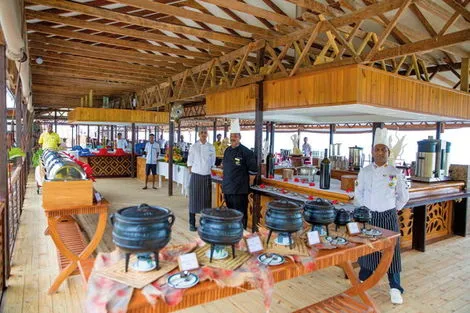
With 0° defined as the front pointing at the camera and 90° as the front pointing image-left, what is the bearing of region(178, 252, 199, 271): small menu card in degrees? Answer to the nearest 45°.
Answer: approximately 0°

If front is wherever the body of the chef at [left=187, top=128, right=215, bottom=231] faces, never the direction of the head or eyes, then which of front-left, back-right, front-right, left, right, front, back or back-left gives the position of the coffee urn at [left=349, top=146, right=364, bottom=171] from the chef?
left

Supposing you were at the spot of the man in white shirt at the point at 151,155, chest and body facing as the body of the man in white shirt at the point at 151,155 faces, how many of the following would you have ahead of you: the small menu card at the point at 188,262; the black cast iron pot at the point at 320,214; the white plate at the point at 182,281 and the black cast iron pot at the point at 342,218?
4

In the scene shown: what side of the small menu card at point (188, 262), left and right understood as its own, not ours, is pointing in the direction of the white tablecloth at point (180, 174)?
back

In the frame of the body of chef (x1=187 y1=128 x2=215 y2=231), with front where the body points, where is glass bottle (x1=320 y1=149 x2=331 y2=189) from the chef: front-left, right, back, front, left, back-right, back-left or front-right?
front-left

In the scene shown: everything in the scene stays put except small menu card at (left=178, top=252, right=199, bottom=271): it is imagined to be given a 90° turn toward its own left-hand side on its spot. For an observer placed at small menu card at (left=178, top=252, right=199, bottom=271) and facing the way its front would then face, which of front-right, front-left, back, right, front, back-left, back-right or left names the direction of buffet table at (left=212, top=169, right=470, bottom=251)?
front-left

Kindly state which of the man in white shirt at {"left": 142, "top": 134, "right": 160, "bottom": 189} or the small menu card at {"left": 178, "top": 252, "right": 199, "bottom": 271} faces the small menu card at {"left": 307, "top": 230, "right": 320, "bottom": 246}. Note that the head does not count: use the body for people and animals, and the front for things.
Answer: the man in white shirt
